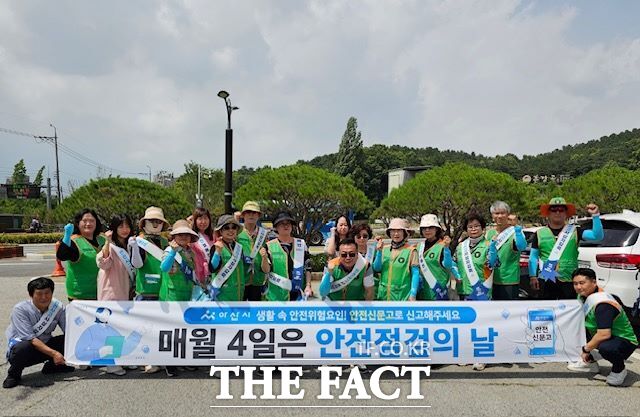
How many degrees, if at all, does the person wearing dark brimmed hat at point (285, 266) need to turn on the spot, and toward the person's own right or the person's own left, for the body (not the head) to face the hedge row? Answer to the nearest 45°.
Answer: approximately 135° to the person's own right

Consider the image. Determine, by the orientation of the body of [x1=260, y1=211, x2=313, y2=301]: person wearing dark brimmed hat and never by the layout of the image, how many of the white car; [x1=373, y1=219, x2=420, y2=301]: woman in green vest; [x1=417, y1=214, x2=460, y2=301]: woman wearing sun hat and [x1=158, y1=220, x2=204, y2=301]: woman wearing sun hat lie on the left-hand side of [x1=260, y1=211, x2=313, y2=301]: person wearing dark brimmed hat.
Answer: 3

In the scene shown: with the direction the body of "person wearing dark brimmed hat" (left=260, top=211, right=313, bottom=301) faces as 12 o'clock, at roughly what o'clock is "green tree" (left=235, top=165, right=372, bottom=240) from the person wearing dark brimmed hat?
The green tree is roughly at 6 o'clock from the person wearing dark brimmed hat.

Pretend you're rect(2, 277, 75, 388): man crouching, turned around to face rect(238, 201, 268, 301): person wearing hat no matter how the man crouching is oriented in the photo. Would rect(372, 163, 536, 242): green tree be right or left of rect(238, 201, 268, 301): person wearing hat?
left

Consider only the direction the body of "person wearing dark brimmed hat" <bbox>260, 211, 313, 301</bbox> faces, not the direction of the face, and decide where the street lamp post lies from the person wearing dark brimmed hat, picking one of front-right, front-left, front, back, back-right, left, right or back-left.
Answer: back

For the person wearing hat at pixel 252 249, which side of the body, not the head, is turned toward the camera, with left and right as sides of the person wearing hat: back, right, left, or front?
front

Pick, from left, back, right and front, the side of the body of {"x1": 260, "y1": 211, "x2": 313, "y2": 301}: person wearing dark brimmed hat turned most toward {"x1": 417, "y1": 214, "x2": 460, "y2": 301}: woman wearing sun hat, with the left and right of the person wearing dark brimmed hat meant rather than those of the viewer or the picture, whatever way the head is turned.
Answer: left

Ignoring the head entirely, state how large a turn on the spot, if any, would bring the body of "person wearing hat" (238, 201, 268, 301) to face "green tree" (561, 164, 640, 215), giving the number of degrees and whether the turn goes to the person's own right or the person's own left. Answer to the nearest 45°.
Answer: approximately 135° to the person's own left

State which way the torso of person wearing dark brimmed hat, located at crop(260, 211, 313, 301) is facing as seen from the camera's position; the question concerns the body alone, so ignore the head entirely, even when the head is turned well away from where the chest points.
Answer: toward the camera

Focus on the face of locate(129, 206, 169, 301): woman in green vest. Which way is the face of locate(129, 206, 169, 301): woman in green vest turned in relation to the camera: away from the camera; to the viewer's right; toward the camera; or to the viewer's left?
toward the camera

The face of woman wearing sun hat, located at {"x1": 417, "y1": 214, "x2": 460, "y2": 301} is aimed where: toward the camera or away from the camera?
toward the camera

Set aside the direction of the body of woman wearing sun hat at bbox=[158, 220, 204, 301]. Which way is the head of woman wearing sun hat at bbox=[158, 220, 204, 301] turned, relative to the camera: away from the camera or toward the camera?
toward the camera

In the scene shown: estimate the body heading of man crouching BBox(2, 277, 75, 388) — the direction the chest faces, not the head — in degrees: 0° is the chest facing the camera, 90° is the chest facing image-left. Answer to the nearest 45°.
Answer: approximately 315°

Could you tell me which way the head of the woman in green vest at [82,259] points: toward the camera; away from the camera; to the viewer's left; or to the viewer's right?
toward the camera

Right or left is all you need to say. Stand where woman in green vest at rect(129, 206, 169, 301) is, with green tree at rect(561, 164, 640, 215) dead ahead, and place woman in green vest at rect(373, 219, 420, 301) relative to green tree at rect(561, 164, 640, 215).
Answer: right

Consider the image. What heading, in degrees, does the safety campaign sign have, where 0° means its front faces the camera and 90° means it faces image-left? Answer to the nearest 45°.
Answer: approximately 0°

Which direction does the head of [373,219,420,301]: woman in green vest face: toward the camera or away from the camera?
toward the camera
